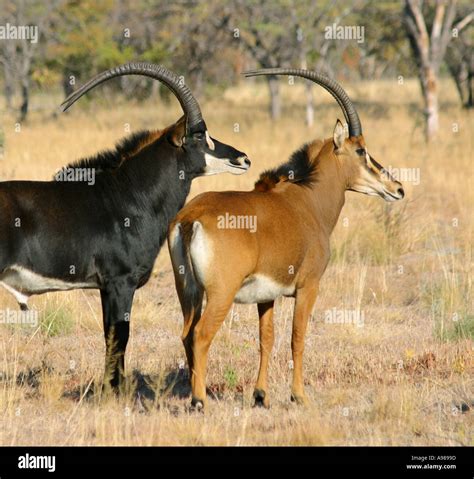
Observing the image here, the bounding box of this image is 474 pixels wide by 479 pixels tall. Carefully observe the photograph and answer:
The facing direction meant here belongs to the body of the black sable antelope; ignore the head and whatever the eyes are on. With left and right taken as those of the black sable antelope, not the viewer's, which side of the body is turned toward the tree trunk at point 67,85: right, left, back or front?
left

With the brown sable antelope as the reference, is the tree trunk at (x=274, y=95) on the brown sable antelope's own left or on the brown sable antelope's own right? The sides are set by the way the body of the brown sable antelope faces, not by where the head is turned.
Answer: on the brown sable antelope's own left

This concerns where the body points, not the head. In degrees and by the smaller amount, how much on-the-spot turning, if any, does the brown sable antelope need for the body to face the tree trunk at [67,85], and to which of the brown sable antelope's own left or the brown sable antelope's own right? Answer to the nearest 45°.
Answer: approximately 45° to the brown sable antelope's own left

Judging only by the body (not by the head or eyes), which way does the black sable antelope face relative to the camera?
to the viewer's right

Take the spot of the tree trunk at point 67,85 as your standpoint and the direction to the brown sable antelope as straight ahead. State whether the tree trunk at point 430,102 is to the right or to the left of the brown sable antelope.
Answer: left

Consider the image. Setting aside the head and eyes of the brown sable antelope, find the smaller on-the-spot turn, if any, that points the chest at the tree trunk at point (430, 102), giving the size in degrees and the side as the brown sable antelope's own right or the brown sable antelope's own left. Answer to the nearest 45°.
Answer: approximately 45° to the brown sable antelope's own left

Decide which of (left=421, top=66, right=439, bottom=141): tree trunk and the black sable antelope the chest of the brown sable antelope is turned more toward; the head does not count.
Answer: the tree trunk

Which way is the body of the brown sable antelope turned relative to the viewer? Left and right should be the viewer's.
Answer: facing away from the viewer and to the right of the viewer

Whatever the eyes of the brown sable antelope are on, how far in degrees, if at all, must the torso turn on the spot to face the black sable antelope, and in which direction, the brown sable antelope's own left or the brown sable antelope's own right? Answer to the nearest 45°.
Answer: approximately 90° to the brown sable antelope's own left

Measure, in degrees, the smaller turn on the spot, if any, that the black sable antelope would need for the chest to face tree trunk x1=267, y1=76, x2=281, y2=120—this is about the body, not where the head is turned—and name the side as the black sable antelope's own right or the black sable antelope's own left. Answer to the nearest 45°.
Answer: approximately 90° to the black sable antelope's own left

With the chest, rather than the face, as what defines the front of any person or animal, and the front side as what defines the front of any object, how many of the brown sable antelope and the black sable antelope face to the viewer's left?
0
